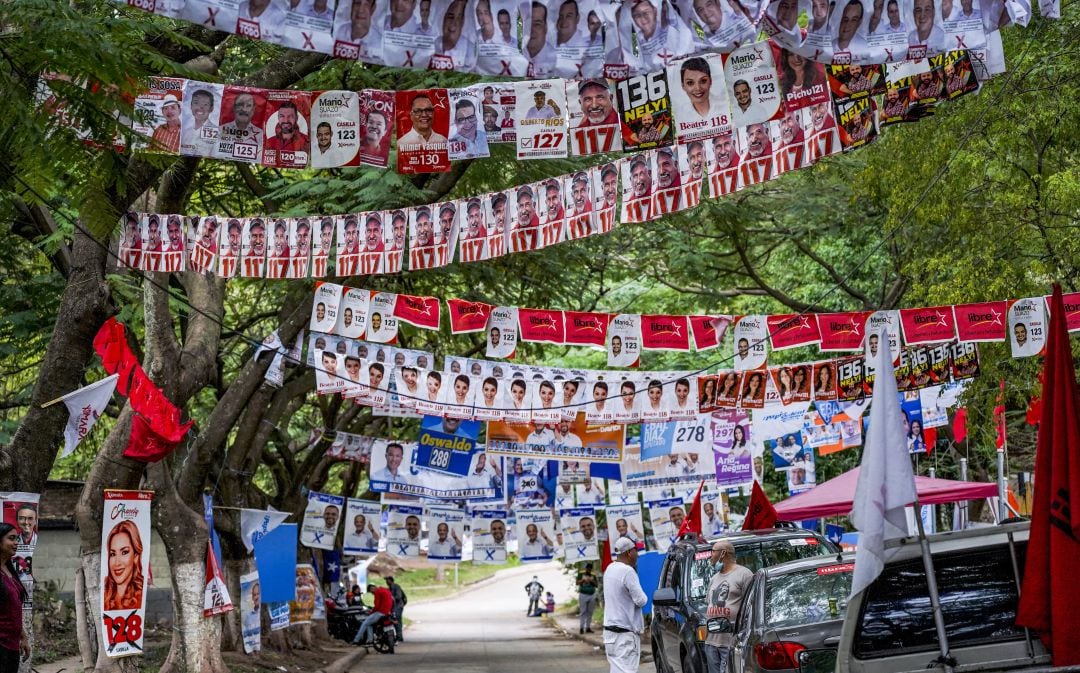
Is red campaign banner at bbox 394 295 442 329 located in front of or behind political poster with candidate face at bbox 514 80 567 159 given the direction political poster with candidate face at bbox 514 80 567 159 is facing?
behind

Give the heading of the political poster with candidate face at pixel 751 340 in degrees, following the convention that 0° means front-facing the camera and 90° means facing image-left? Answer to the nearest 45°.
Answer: approximately 0°

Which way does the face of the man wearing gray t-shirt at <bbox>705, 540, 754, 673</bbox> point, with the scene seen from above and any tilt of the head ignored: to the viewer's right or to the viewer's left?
to the viewer's left

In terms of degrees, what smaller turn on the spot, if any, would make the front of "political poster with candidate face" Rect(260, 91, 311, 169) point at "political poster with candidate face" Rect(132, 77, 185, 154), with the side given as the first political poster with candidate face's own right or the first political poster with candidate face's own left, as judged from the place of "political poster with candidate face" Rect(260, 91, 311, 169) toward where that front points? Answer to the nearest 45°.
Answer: approximately 90° to the first political poster with candidate face's own right

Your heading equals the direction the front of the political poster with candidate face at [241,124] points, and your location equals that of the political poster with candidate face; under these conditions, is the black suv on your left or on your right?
on your left
